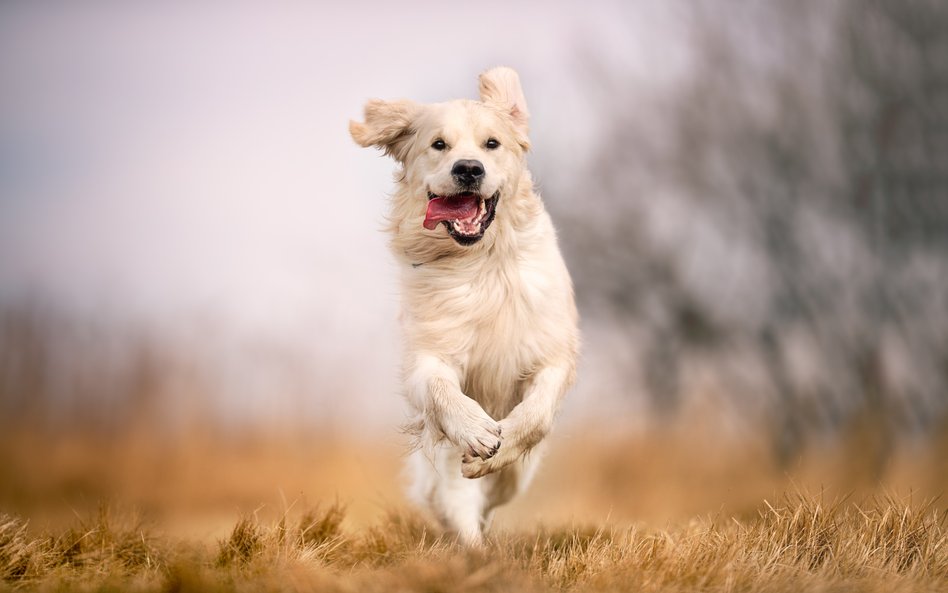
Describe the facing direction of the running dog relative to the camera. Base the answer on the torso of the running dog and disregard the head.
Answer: toward the camera
